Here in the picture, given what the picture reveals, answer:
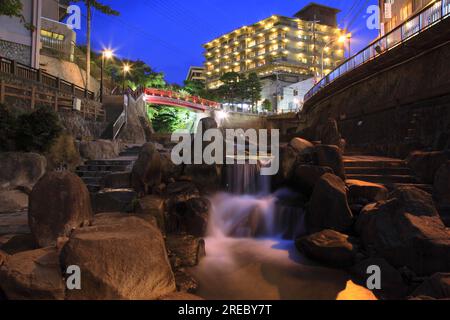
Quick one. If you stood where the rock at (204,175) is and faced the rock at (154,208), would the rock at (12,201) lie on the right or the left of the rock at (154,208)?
right

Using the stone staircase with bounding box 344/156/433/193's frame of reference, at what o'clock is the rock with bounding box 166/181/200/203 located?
The rock is roughly at 2 o'clock from the stone staircase.

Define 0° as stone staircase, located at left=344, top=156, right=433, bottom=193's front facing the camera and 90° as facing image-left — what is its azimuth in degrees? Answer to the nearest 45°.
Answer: approximately 0°

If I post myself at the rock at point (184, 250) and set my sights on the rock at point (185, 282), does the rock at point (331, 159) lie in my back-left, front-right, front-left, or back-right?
back-left

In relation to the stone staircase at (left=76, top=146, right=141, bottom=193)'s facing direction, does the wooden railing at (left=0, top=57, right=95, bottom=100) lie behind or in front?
behind

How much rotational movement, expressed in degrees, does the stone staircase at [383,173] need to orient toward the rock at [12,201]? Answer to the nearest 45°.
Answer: approximately 45° to its right

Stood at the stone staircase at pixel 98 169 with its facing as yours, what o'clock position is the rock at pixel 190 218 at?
The rock is roughly at 11 o'clock from the stone staircase.

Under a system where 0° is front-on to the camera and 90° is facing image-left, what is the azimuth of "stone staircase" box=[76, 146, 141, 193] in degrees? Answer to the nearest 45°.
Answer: approximately 0°

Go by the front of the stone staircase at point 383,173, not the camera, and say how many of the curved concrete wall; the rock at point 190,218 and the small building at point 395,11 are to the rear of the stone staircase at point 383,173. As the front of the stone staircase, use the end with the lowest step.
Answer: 2

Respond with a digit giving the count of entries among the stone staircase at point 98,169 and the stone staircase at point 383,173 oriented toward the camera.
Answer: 2

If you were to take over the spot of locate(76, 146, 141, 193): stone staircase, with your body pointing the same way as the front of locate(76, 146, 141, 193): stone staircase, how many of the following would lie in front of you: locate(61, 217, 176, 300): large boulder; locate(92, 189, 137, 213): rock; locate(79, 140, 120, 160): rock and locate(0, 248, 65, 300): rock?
3

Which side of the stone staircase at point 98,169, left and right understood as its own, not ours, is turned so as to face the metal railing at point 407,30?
left

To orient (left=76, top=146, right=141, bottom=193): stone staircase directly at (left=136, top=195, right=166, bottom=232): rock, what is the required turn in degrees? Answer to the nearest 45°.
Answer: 0° — it already faces it

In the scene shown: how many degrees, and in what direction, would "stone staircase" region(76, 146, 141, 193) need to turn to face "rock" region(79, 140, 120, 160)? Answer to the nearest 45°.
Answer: approximately 180°
